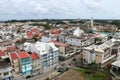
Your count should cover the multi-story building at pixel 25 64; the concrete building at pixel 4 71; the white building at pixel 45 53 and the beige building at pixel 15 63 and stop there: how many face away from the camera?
0

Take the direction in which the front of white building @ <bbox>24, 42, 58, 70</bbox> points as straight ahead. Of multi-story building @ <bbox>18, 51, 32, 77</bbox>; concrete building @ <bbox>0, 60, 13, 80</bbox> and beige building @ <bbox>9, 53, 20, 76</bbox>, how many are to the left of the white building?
0

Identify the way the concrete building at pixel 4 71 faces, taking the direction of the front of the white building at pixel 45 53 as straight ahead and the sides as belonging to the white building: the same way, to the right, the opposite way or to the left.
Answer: the same way

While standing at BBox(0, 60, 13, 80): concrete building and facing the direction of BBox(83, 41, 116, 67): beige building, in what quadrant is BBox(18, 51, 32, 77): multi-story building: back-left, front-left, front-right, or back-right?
front-left

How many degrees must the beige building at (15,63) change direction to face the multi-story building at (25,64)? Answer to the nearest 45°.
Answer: approximately 45° to its left

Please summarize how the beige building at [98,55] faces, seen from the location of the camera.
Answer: facing the viewer and to the left of the viewer

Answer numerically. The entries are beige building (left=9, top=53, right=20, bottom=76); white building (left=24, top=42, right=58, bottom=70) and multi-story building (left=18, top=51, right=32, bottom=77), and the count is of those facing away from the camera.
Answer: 0

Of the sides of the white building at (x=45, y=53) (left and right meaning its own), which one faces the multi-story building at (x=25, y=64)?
right

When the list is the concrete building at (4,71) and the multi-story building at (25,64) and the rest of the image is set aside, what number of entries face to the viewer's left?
0

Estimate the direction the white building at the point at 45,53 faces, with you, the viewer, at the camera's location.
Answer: facing the viewer and to the right of the viewer

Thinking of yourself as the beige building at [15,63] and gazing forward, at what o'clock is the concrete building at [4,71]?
The concrete building is roughly at 2 o'clock from the beige building.

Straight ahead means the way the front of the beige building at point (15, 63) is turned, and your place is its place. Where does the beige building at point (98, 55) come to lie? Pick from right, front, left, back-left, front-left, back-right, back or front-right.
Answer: front-left

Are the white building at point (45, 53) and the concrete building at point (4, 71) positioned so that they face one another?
no

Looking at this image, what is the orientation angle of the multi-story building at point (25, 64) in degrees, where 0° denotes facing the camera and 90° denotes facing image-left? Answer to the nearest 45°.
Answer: approximately 315°

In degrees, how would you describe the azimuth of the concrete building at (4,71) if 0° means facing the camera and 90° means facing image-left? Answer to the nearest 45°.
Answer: approximately 315°

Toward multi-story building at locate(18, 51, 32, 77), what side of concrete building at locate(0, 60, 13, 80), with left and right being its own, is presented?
left
